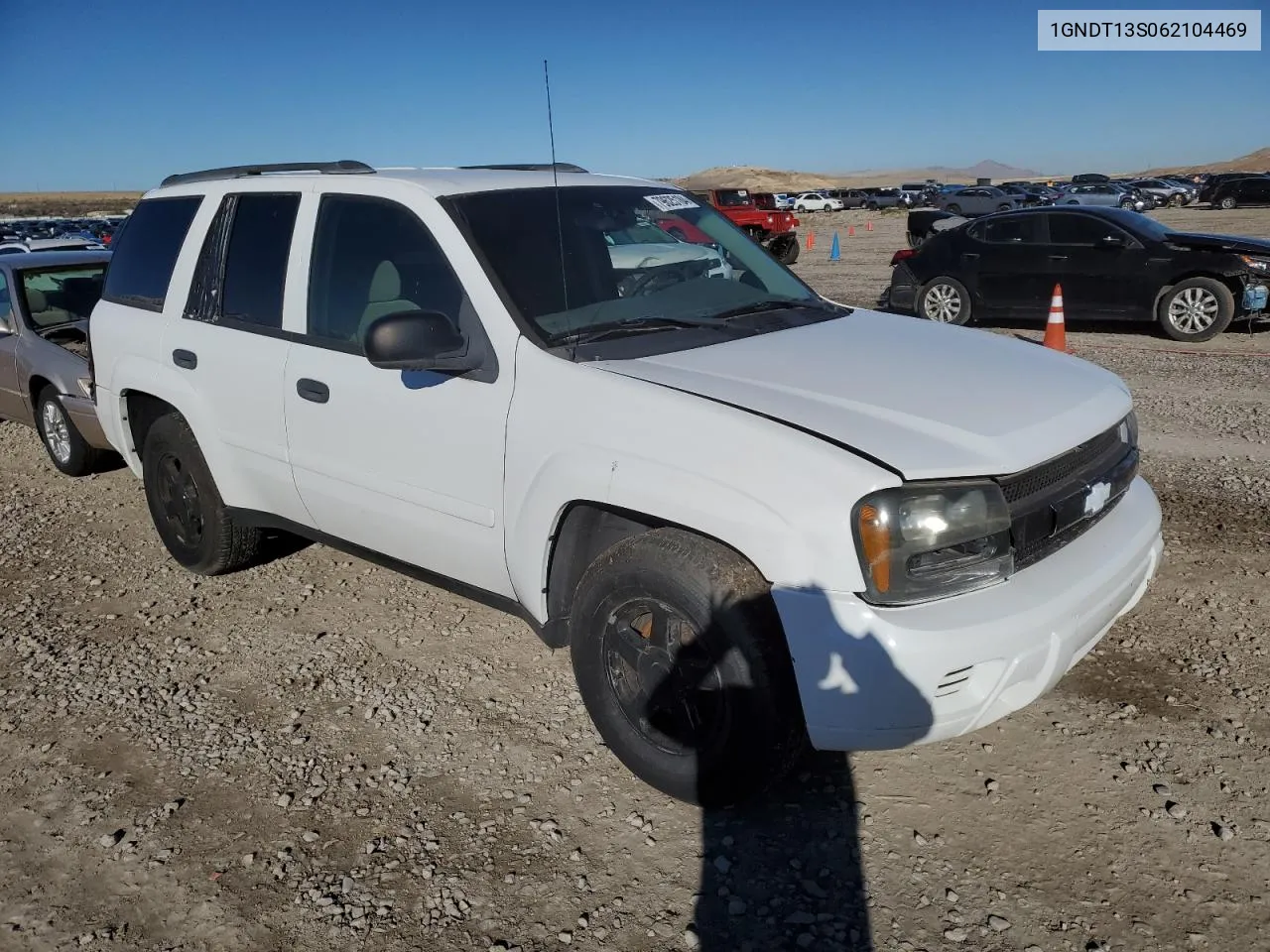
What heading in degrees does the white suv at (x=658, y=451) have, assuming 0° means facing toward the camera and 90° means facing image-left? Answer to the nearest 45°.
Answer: approximately 315°

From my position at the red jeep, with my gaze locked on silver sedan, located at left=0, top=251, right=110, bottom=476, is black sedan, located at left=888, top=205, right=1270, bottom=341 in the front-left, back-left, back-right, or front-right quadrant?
front-left

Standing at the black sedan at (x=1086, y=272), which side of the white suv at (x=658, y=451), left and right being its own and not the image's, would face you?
left

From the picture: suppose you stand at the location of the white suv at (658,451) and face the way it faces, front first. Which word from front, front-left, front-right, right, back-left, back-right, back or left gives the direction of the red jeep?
back-left

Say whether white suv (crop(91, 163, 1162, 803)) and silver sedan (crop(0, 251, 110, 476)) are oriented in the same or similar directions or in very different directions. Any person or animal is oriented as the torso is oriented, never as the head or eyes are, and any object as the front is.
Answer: same or similar directions

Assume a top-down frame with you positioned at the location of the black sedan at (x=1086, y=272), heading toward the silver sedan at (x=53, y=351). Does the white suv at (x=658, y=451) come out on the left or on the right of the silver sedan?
left

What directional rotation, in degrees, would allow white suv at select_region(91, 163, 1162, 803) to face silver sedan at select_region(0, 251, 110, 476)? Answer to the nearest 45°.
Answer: approximately 180°

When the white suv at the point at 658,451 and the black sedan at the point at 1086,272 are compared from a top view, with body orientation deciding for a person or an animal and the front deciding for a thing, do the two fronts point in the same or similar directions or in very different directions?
same or similar directions

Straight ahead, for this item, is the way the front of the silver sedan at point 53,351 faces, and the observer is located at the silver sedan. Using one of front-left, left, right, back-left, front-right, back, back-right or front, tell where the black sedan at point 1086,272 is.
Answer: front-left

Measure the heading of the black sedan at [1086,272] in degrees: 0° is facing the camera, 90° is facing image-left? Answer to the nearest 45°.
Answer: approximately 270°

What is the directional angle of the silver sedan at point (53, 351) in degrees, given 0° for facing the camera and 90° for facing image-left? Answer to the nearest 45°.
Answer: approximately 315°

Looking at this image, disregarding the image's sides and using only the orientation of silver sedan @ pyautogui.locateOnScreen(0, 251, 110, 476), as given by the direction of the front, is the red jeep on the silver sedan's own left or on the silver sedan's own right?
on the silver sedan's own left

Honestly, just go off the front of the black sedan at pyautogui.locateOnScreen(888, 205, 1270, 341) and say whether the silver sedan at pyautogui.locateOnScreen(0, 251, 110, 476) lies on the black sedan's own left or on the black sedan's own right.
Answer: on the black sedan's own right

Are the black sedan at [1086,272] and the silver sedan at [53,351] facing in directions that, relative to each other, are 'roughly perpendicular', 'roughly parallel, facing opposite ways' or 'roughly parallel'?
roughly parallel

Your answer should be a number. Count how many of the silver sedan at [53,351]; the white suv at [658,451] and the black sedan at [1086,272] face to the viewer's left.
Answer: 0

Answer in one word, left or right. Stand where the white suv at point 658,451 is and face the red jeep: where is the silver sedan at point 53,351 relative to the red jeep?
left

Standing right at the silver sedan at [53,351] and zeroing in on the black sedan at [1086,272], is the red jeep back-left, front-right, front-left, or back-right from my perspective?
front-left
